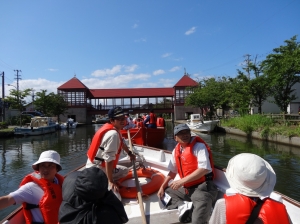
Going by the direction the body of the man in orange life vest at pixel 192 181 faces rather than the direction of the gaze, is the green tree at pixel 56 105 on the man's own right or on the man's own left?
on the man's own right

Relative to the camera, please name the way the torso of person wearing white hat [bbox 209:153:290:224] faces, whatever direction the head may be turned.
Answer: away from the camera

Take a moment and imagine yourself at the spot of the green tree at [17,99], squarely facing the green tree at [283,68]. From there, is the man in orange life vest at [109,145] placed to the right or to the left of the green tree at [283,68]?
right

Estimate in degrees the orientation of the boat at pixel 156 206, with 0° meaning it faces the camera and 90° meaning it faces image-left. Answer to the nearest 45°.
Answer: approximately 180°

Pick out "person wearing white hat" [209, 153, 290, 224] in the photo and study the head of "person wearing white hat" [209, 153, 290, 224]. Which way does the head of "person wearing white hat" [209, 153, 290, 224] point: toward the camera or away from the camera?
away from the camera

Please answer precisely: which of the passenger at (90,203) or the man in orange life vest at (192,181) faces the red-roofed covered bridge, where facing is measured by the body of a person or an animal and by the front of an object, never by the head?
the passenger

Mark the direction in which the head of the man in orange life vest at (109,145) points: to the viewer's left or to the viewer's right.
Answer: to the viewer's right

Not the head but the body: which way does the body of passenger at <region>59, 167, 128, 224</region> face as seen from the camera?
away from the camera

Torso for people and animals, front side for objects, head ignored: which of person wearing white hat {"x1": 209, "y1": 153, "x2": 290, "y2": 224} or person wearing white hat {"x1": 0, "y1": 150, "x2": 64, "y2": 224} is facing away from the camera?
person wearing white hat {"x1": 209, "y1": 153, "x2": 290, "y2": 224}

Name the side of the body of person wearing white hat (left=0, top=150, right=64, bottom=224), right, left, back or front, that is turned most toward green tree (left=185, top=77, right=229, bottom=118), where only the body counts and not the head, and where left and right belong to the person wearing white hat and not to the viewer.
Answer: left
